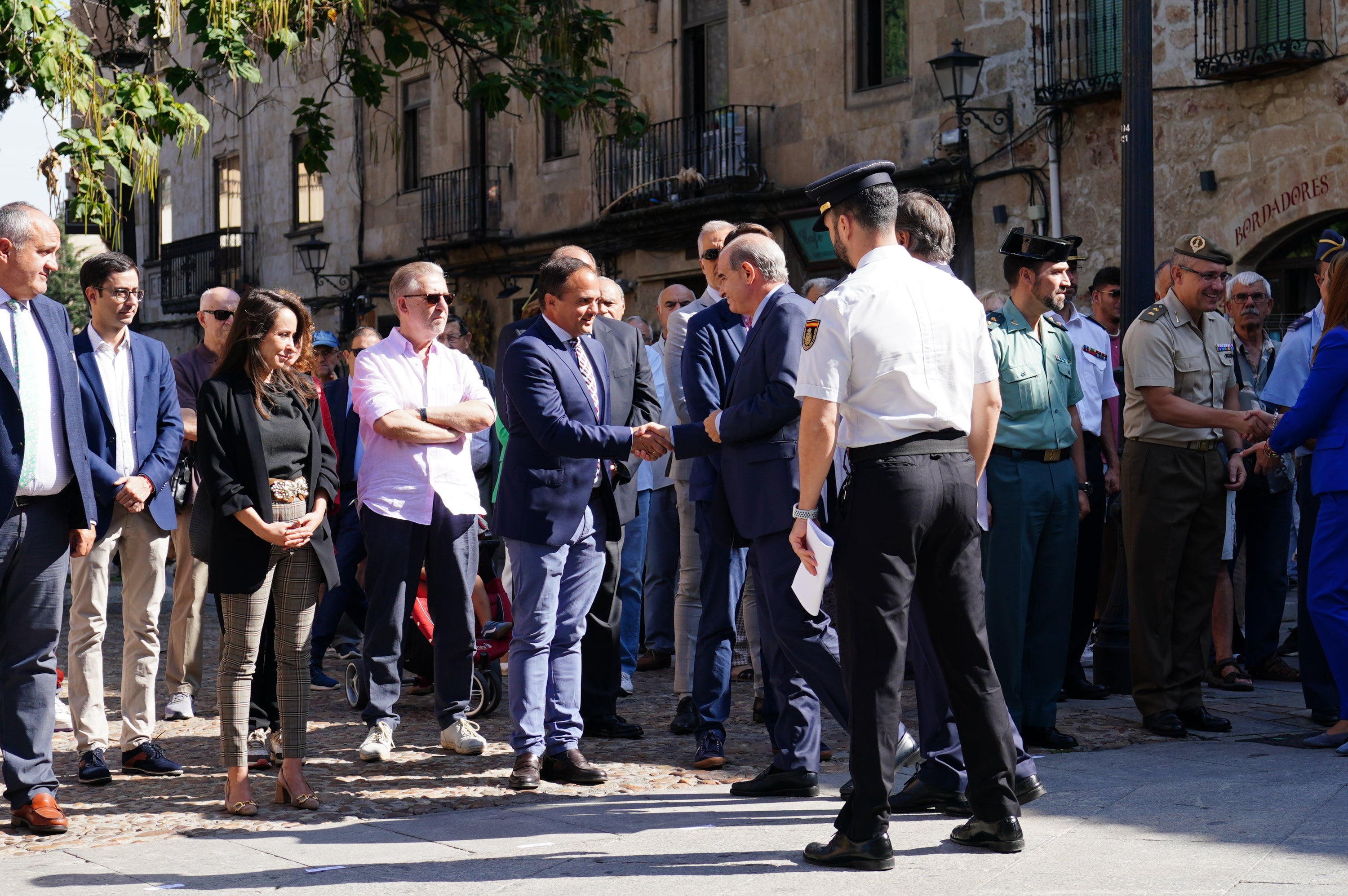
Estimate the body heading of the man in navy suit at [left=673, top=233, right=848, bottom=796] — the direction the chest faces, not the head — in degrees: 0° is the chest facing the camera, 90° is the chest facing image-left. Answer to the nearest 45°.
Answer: approximately 90°

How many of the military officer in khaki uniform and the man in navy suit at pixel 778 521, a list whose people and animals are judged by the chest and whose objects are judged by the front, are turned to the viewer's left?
1

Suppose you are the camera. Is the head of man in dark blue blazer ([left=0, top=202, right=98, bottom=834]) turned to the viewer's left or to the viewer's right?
to the viewer's right

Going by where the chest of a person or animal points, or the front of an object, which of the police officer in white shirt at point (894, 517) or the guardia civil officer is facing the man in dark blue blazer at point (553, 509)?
the police officer in white shirt

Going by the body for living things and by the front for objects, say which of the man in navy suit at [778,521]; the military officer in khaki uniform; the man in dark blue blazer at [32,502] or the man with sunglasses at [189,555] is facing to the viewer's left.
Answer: the man in navy suit

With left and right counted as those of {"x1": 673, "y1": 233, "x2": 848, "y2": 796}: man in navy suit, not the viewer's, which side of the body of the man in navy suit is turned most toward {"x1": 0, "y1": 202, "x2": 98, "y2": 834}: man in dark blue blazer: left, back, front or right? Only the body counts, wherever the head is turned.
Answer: front

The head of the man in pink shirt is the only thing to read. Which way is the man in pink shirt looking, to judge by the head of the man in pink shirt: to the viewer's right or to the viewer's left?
to the viewer's right

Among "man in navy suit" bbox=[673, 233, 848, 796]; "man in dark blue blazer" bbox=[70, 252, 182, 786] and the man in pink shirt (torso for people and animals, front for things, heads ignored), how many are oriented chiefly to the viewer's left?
1

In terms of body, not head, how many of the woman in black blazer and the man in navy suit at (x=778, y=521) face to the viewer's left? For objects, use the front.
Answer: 1

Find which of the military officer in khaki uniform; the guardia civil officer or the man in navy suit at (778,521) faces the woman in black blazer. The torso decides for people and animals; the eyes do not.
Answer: the man in navy suit

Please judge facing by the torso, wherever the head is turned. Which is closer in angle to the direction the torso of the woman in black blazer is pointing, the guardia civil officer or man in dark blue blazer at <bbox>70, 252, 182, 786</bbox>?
the guardia civil officer

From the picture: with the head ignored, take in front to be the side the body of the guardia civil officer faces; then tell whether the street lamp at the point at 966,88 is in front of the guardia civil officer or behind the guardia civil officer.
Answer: behind

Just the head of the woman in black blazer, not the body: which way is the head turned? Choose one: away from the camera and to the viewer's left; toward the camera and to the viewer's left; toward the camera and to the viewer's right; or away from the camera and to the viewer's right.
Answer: toward the camera and to the viewer's right
